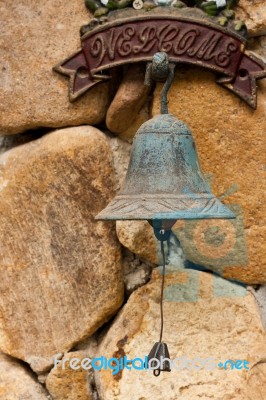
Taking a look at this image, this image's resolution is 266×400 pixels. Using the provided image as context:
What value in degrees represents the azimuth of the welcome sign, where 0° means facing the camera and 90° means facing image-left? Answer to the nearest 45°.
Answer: approximately 0°

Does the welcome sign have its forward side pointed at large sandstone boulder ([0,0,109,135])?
no
